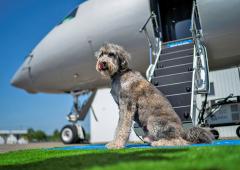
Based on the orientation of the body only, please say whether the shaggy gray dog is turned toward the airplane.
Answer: no

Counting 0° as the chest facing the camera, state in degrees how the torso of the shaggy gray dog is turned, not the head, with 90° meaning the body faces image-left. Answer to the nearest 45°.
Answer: approximately 90°

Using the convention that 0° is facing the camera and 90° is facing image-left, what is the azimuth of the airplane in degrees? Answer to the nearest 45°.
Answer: approximately 90°

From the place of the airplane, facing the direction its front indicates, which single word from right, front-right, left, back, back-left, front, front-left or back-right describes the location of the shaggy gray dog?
left
